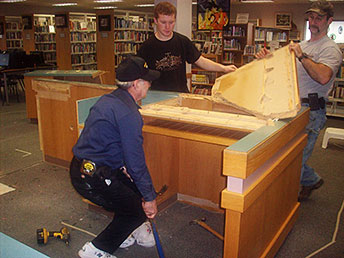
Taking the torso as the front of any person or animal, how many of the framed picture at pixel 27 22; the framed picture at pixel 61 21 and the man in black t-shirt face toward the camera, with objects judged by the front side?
3

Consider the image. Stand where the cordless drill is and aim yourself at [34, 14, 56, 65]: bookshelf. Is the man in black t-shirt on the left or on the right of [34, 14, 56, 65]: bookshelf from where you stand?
right

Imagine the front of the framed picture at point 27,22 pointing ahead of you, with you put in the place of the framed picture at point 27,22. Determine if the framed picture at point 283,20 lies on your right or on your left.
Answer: on your left

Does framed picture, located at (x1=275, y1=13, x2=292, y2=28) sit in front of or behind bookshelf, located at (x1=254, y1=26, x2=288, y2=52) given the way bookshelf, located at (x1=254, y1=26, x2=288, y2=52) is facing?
behind

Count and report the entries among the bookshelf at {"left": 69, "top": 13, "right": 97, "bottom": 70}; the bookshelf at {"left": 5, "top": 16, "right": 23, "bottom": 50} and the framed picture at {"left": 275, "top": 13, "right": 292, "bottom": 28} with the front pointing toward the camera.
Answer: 3

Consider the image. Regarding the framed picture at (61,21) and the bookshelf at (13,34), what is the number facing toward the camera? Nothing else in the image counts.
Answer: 2

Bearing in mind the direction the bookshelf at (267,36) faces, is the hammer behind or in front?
in front

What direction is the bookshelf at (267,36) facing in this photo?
toward the camera

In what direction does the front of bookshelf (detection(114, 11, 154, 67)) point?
toward the camera

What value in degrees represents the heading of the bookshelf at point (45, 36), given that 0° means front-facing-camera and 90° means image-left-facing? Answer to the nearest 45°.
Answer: approximately 0°

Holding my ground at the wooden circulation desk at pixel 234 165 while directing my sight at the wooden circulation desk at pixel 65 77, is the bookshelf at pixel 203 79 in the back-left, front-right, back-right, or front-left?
front-right

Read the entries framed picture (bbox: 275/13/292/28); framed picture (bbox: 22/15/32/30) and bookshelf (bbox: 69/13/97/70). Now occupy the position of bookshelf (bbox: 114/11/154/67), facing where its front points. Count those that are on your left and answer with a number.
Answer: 1

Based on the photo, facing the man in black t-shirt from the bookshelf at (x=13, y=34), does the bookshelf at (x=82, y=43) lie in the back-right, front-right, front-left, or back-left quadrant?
front-left

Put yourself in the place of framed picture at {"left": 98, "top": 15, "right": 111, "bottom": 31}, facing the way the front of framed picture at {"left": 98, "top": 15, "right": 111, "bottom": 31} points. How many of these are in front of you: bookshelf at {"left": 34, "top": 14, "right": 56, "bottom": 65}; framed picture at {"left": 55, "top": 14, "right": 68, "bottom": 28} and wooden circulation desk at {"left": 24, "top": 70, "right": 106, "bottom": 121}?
1

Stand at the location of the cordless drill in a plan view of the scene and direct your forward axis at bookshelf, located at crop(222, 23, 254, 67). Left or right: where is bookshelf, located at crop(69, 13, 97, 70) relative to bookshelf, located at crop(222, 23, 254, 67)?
left

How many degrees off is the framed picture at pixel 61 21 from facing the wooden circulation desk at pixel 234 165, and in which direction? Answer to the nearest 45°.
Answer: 0° — it already faces it

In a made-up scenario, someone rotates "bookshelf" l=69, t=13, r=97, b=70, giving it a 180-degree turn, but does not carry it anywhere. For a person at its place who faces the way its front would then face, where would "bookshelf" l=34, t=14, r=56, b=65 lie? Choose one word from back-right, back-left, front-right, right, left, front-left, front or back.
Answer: front-left
